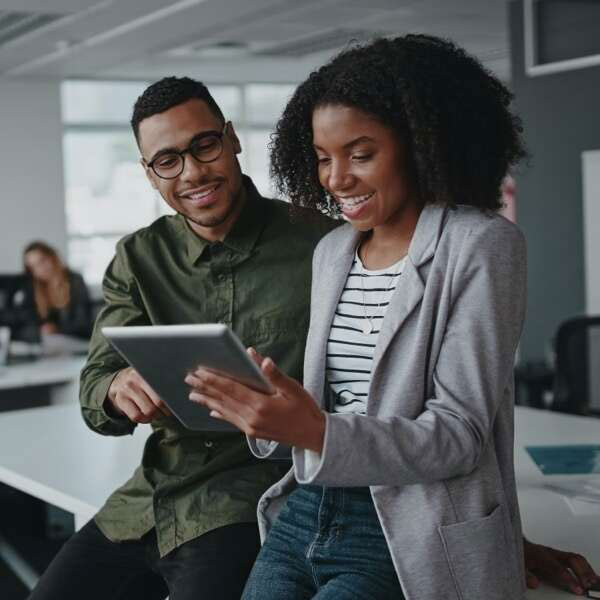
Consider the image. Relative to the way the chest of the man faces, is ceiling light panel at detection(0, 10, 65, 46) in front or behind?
behind

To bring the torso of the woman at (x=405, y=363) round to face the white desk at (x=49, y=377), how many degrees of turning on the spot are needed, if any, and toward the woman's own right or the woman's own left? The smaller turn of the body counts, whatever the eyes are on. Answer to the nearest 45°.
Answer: approximately 90° to the woman's own right

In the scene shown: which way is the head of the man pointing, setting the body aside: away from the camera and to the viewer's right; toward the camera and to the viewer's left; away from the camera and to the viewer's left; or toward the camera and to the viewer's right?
toward the camera and to the viewer's right

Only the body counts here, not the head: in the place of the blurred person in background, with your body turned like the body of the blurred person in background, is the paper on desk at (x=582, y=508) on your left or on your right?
on your left

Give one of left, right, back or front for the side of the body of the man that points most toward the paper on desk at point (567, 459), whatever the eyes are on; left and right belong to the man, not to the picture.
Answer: left

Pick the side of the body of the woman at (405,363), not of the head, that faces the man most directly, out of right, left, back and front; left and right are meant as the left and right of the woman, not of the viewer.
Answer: right

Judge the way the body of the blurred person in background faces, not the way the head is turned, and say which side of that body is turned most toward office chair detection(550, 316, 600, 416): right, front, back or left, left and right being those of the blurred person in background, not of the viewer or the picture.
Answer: left

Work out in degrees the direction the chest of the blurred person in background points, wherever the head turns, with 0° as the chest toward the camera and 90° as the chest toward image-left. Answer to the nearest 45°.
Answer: approximately 45°

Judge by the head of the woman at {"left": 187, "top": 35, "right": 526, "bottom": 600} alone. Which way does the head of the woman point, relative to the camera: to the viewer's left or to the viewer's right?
to the viewer's left

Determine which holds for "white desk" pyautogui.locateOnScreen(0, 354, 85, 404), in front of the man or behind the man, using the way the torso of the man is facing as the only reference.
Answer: behind
